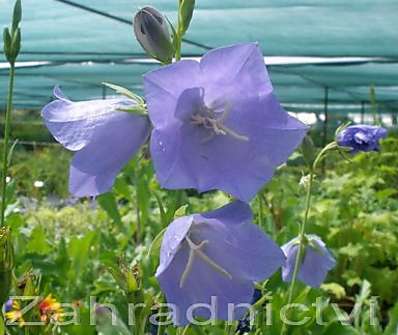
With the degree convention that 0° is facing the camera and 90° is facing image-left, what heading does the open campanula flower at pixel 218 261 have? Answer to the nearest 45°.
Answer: approximately 315°

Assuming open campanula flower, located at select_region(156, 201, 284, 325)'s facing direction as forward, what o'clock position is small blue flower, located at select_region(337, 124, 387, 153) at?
The small blue flower is roughly at 8 o'clock from the open campanula flower.

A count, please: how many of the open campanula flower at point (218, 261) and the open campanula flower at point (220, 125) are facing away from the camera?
0

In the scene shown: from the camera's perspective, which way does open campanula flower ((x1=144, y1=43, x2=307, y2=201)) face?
toward the camera

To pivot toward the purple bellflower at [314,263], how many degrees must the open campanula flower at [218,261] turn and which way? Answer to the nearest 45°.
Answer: approximately 135° to its left
